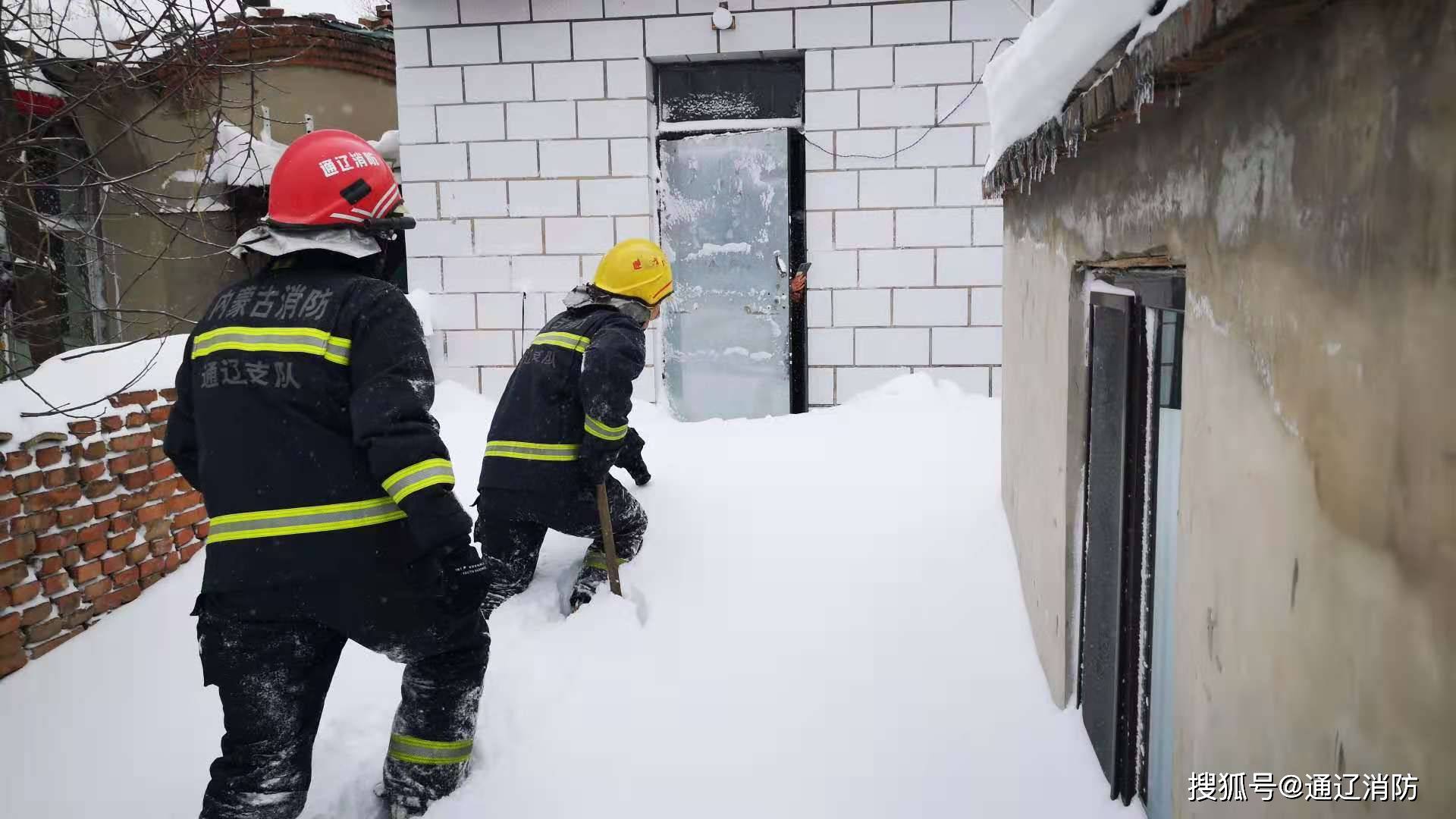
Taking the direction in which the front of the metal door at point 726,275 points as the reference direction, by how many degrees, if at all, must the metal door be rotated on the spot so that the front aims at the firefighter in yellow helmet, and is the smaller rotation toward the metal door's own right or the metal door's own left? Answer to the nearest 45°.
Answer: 0° — it already faces them

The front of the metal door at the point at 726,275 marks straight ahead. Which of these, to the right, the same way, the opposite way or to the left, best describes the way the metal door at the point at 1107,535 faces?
to the right

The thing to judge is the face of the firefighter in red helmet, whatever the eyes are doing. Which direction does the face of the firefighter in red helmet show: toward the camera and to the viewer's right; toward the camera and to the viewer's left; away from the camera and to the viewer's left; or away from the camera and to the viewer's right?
away from the camera and to the viewer's right

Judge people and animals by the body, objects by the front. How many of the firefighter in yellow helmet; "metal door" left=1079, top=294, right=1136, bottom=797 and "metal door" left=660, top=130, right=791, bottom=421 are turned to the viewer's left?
1

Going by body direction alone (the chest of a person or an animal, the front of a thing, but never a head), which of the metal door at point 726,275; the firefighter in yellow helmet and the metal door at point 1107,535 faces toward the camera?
the metal door at point 726,275

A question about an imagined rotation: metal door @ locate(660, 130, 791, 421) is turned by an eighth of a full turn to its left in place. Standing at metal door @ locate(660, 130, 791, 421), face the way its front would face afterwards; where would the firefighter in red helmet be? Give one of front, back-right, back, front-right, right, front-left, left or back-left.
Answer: front-right

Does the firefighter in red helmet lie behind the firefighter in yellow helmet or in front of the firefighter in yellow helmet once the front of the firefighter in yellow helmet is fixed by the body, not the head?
behind

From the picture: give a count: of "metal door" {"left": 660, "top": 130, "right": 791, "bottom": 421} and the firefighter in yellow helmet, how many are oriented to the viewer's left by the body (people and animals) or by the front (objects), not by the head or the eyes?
0

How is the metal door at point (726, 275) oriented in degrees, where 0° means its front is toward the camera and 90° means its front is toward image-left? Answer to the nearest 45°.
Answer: approximately 0°

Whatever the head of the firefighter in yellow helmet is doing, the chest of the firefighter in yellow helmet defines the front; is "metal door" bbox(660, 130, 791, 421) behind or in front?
in front

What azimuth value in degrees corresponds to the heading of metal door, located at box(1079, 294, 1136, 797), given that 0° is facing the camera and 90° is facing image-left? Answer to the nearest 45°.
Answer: approximately 90°

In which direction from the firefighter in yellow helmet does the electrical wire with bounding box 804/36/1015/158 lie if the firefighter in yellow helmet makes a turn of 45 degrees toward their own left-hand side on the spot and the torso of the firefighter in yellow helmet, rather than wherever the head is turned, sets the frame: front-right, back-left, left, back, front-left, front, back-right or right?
front-right

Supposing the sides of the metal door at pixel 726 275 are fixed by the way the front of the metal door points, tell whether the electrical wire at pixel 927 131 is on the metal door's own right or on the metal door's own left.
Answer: on the metal door's own left

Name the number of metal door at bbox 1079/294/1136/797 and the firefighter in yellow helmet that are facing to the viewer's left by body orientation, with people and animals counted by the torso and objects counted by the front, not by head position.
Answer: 1

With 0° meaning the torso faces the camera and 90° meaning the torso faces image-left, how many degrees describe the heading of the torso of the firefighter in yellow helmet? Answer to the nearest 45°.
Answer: approximately 225°

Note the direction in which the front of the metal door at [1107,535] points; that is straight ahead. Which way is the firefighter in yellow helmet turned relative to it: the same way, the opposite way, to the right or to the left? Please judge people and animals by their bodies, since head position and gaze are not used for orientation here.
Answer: to the right
